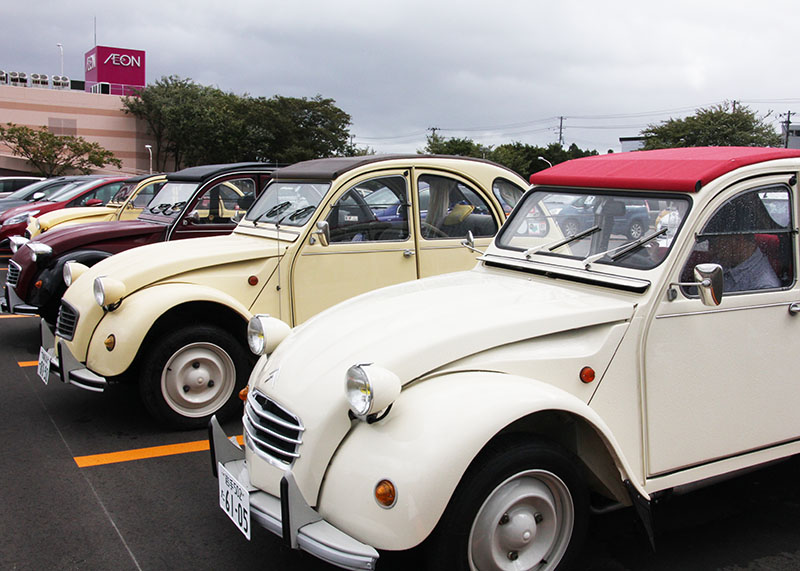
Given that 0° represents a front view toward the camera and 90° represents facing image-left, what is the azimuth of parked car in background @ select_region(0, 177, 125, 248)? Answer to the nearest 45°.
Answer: approximately 45°

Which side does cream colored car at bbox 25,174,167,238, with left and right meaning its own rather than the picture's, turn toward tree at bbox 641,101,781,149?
back

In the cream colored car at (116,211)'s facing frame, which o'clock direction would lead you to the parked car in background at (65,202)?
The parked car in background is roughly at 4 o'clock from the cream colored car.

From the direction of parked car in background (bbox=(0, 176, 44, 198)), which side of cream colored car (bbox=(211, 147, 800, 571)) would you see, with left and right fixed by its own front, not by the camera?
right

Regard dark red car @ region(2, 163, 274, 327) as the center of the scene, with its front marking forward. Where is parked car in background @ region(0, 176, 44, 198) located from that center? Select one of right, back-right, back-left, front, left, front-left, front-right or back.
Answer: back-right

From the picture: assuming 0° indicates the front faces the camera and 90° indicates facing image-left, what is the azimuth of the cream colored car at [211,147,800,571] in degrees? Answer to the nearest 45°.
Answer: approximately 45°

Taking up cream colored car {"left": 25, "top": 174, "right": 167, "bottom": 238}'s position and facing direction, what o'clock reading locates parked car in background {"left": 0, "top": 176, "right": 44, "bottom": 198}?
The parked car in background is roughly at 4 o'clock from the cream colored car.

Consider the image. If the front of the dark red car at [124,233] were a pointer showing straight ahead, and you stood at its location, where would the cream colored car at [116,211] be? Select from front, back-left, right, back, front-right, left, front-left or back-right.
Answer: back-right

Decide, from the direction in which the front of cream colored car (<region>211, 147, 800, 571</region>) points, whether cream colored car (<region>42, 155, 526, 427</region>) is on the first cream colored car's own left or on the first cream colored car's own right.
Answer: on the first cream colored car's own right

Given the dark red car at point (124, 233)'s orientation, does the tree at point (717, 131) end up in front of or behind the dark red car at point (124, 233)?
behind
